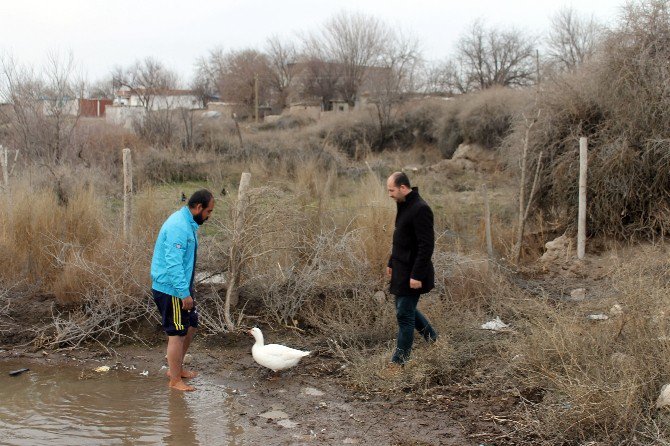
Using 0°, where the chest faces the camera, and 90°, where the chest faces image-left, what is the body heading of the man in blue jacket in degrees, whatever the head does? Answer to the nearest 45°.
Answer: approximately 270°

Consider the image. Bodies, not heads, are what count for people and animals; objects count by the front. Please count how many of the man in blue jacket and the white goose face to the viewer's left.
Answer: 1

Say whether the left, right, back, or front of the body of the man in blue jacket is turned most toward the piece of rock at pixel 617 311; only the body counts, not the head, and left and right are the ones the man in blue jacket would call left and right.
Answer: front

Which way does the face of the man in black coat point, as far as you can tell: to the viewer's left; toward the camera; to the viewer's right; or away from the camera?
to the viewer's left

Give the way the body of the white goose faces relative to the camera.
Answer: to the viewer's left

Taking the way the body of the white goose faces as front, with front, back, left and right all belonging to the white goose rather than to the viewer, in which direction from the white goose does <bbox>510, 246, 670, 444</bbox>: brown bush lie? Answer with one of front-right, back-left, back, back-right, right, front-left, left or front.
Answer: back-left

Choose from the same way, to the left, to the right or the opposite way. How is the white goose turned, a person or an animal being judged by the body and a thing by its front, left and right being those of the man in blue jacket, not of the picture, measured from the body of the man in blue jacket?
the opposite way

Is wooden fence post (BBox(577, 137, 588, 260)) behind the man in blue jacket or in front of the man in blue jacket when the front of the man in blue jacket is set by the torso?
in front

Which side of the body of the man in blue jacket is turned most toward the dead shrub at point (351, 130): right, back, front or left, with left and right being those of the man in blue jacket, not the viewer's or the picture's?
left
